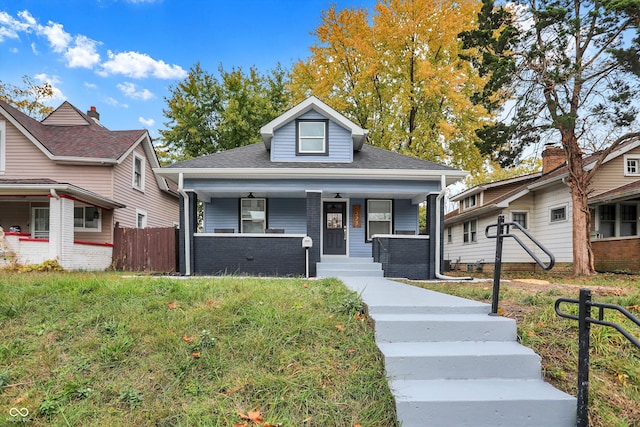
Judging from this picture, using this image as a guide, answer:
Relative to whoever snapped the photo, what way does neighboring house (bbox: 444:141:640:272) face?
facing the viewer and to the right of the viewer

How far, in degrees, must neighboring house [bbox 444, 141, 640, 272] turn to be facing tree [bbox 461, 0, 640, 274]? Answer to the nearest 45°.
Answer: approximately 45° to its right

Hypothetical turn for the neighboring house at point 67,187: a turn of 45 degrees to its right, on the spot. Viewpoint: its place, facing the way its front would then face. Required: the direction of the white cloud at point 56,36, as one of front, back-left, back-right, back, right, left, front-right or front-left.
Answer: right

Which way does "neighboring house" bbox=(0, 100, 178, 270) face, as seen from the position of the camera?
facing the viewer and to the left of the viewer

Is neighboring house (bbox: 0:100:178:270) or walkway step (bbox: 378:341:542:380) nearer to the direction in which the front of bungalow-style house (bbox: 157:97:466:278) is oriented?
the walkway step

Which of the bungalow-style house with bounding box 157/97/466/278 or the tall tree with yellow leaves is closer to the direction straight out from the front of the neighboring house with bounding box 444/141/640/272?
the bungalow-style house

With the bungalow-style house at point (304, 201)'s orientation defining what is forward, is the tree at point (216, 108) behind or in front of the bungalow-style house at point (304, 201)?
behind

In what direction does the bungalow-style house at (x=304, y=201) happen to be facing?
toward the camera

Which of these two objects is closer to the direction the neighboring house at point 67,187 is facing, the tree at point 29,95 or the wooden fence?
the wooden fence

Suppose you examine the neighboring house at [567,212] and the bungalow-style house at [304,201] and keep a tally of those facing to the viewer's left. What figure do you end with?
0

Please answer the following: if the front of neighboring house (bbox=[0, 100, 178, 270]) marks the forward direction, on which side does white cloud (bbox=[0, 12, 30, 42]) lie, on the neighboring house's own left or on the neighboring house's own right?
on the neighboring house's own right

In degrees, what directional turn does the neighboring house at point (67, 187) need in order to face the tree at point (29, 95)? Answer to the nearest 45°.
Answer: approximately 135° to its right
